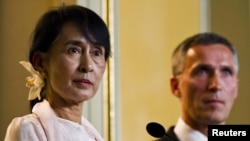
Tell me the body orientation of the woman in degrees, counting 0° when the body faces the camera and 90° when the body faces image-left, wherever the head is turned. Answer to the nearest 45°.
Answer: approximately 315°

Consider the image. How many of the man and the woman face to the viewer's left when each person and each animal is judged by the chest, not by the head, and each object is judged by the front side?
0
